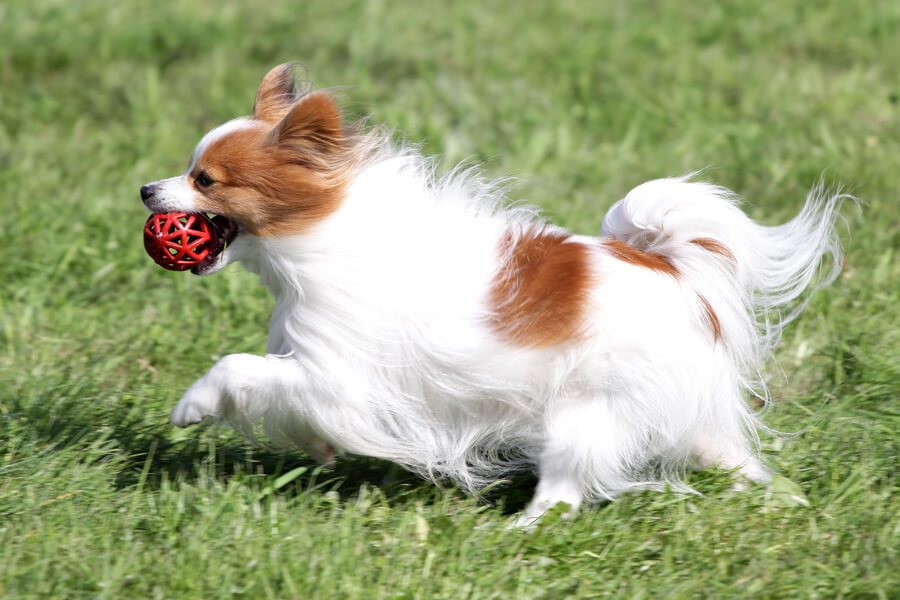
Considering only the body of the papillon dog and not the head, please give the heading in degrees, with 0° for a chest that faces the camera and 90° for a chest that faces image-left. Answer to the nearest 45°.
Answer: approximately 90°
